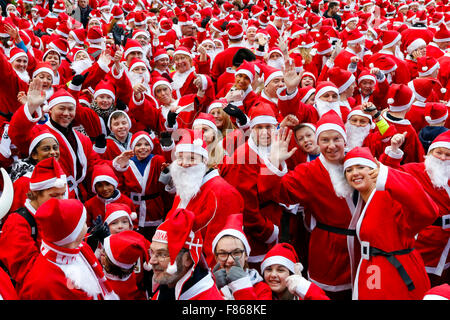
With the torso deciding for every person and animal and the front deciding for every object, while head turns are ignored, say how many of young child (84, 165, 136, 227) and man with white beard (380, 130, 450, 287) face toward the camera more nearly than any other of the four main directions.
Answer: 2

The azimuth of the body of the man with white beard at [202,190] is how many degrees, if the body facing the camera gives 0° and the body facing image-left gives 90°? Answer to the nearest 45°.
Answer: approximately 45°

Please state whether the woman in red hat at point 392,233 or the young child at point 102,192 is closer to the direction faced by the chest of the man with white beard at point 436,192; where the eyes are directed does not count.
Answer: the woman in red hat

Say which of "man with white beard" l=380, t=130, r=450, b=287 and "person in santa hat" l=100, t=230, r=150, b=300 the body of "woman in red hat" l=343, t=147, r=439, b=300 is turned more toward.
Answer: the person in santa hat

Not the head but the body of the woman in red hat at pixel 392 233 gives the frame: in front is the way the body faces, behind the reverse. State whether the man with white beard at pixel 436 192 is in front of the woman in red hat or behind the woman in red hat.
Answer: behind
